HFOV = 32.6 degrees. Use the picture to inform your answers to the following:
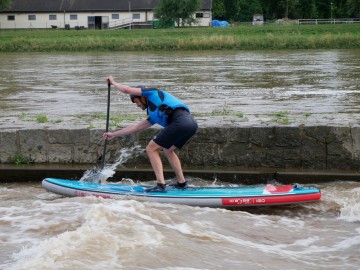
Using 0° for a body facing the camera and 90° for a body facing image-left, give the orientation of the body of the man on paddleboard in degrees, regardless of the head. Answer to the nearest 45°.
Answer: approximately 90°
